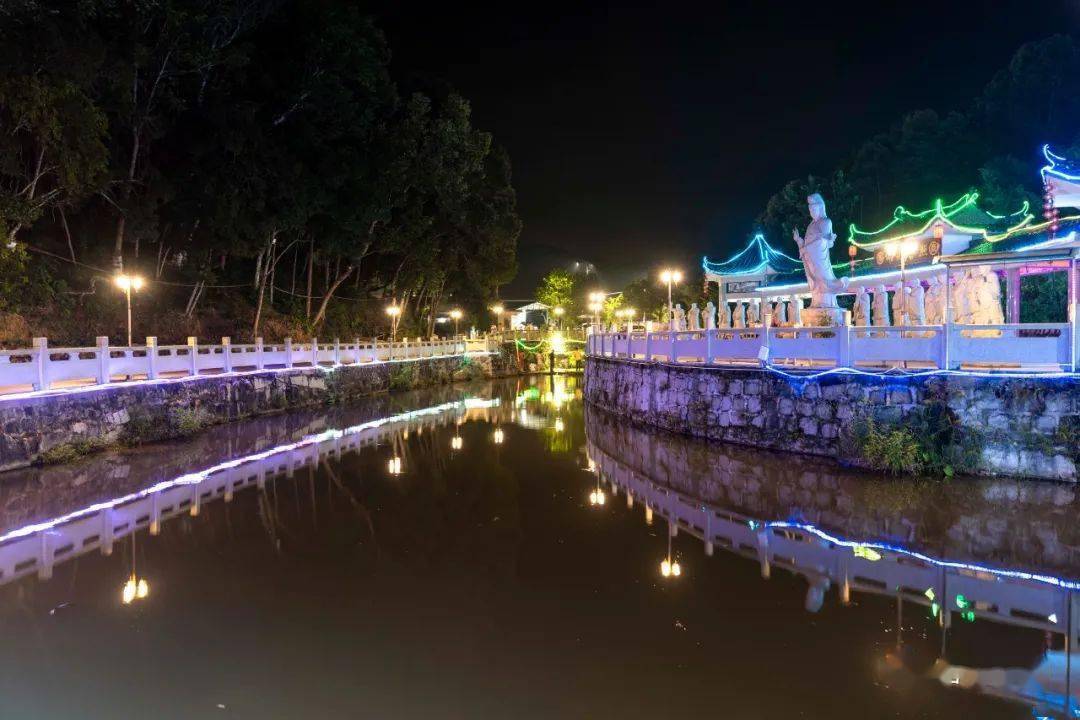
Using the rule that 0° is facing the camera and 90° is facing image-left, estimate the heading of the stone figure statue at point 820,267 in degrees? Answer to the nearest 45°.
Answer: approximately 45°

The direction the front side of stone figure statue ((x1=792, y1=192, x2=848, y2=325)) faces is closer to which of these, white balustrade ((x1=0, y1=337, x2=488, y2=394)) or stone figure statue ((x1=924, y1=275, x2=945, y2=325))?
the white balustrade

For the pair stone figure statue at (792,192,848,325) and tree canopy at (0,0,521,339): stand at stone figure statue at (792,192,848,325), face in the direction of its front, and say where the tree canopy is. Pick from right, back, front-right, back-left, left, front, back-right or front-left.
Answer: front-right

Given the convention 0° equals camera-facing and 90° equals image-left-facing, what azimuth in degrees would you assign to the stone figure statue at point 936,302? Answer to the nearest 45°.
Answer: approximately 45°

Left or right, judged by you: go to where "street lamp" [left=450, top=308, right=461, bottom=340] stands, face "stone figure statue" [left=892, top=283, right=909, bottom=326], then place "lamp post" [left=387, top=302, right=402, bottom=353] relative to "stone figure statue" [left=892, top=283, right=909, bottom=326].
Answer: right

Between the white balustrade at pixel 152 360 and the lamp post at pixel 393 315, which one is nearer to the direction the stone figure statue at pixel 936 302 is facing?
the white balustrade

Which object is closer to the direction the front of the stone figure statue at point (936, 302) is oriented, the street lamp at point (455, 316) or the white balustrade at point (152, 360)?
the white balustrade

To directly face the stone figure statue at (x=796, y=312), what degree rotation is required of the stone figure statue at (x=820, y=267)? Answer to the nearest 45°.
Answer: approximately 90° to its right
